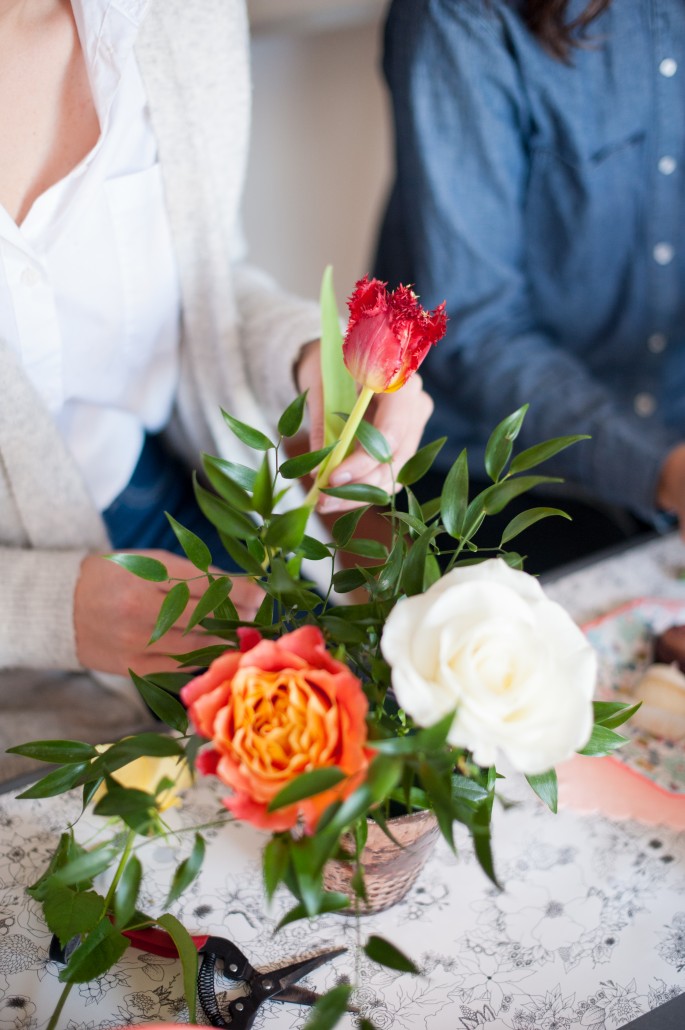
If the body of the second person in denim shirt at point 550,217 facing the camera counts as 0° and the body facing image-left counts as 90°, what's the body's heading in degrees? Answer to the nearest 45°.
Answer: approximately 315°

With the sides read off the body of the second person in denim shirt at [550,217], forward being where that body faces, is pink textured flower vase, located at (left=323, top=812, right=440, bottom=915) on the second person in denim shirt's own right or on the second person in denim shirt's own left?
on the second person in denim shirt's own right

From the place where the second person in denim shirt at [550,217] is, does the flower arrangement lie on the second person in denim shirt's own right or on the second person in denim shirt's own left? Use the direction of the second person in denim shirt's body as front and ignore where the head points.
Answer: on the second person in denim shirt's own right

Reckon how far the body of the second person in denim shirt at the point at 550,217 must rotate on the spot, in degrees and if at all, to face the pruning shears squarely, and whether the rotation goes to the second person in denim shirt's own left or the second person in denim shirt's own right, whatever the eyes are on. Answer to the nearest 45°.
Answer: approximately 45° to the second person in denim shirt's own right
